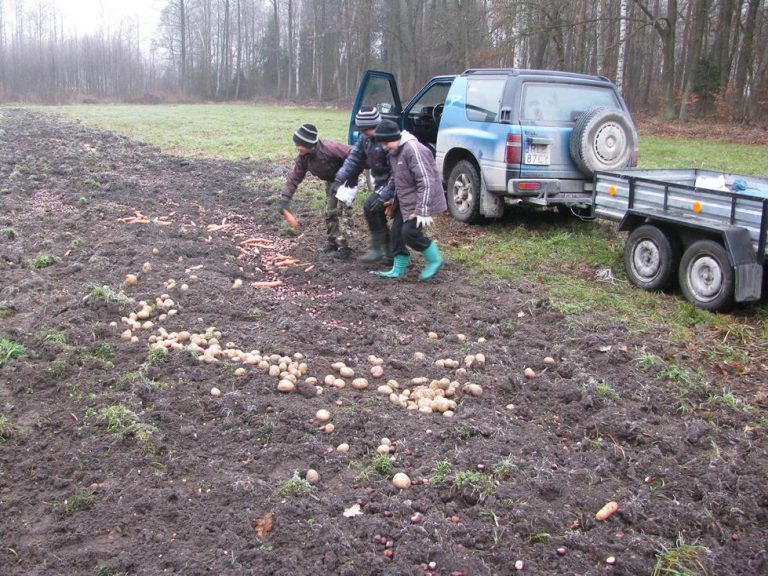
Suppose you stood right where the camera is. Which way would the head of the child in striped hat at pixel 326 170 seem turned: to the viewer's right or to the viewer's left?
to the viewer's left

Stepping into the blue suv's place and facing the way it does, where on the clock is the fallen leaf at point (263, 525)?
The fallen leaf is roughly at 8 o'clock from the blue suv.

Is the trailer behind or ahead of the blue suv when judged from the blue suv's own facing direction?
behind

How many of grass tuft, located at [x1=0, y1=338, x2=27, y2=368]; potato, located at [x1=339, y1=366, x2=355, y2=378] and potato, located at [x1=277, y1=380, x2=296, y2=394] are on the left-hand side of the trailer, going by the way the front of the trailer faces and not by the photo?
3

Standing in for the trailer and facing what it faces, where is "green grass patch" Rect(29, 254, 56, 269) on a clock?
The green grass patch is roughly at 10 o'clock from the trailer.

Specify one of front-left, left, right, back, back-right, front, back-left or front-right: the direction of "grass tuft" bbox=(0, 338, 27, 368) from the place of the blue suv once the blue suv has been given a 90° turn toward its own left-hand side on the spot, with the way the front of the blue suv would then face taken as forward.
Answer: front

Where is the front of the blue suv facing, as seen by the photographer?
facing away from the viewer and to the left of the viewer

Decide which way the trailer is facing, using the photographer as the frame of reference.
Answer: facing away from the viewer and to the left of the viewer

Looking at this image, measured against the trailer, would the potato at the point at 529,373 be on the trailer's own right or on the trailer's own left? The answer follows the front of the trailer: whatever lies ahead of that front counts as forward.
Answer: on the trailer's own left
